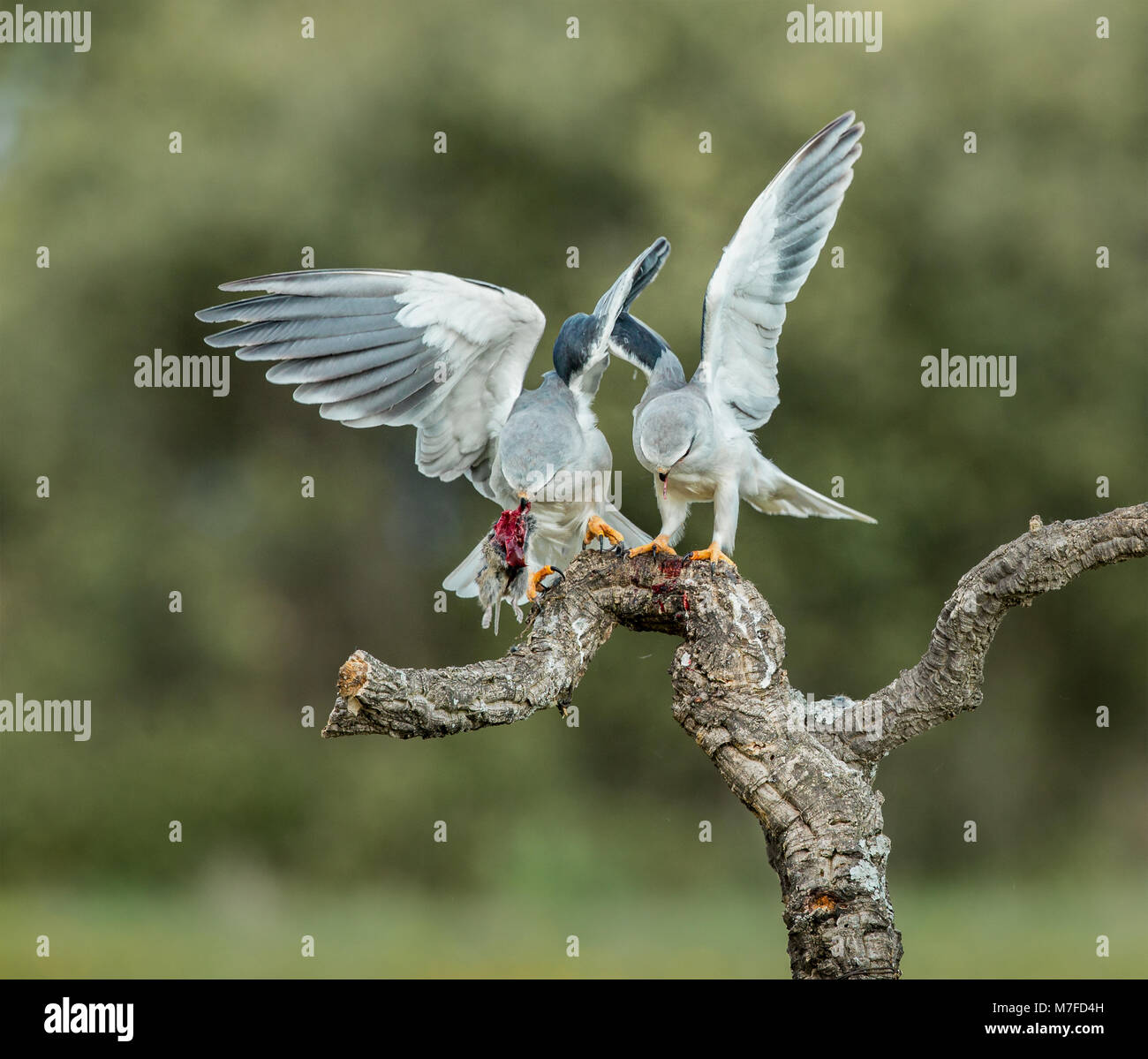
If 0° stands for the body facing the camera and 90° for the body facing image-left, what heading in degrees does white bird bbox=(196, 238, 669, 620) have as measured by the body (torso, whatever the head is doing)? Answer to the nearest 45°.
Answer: approximately 0°
